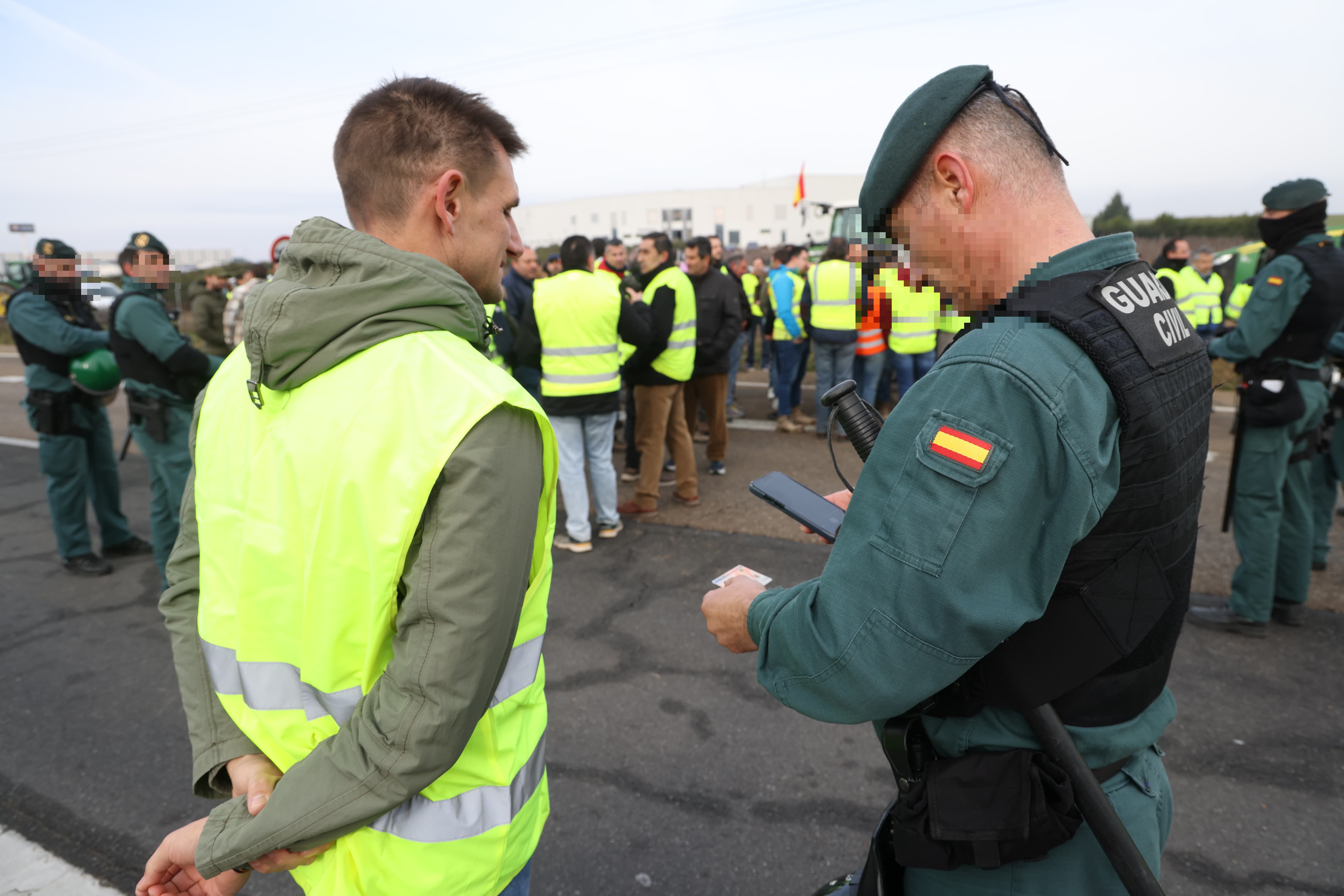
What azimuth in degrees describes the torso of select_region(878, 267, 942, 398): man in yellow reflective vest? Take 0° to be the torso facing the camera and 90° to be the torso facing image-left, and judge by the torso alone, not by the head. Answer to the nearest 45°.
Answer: approximately 180°

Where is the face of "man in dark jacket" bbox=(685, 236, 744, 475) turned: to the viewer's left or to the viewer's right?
to the viewer's left

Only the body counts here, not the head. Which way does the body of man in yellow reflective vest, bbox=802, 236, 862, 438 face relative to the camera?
away from the camera

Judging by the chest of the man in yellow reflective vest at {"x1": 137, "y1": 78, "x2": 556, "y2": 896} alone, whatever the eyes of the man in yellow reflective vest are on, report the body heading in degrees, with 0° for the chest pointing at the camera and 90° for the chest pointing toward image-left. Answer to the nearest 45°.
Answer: approximately 225°

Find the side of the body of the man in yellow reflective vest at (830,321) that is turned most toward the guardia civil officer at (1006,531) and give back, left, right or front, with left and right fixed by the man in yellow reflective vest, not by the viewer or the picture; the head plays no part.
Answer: back

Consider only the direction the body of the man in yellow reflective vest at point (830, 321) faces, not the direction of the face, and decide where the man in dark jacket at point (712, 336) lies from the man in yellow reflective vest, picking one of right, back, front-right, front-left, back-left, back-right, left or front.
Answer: back-left

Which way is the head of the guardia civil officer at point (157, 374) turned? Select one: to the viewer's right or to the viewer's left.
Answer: to the viewer's right

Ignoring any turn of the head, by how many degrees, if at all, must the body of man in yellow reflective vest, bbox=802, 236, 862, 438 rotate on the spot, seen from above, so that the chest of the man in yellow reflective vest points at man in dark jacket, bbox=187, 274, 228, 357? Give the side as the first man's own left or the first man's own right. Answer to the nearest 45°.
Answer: approximately 90° to the first man's own left

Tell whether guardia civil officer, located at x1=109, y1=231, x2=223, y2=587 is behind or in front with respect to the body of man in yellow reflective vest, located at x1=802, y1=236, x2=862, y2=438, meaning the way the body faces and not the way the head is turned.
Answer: behind

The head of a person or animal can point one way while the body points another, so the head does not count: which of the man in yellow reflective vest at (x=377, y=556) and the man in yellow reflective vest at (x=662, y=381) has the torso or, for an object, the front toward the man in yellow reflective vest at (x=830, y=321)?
the man in yellow reflective vest at (x=377, y=556)
